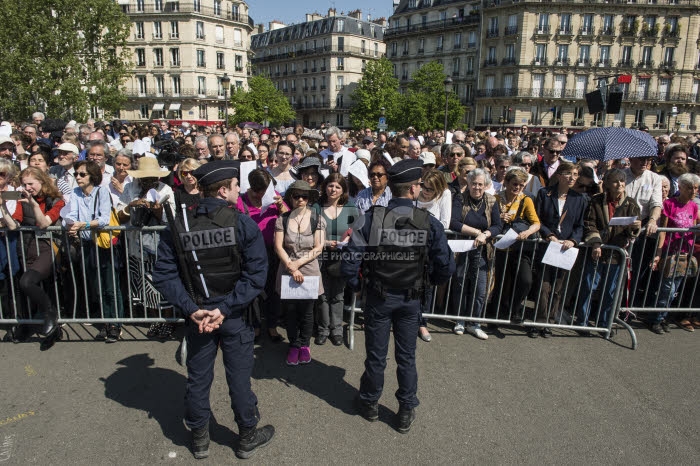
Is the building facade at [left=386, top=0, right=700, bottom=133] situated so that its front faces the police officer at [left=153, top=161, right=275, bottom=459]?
yes

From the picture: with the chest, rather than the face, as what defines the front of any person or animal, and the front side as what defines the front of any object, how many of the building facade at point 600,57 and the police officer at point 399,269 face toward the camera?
1

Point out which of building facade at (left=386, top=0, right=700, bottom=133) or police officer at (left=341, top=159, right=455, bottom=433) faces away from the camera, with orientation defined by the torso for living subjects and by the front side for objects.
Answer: the police officer

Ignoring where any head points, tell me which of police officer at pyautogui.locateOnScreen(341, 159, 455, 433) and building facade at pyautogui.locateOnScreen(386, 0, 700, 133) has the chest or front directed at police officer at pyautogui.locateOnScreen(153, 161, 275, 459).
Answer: the building facade

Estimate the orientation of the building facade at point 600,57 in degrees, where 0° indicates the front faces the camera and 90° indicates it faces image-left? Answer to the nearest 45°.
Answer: approximately 0°

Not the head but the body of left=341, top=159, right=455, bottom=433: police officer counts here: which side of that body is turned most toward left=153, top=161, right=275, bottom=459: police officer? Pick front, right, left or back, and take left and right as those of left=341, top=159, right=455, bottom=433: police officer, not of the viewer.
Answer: left

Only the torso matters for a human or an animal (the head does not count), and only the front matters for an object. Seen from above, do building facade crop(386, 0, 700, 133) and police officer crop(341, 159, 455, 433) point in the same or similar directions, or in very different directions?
very different directions

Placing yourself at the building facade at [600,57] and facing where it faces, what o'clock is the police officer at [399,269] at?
The police officer is roughly at 12 o'clock from the building facade.

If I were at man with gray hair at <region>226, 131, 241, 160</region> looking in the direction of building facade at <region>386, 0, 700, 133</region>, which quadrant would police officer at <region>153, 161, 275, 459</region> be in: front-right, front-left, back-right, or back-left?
back-right

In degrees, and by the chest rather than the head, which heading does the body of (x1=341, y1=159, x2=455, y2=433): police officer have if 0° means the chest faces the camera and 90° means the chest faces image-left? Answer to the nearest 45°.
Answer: approximately 180°
